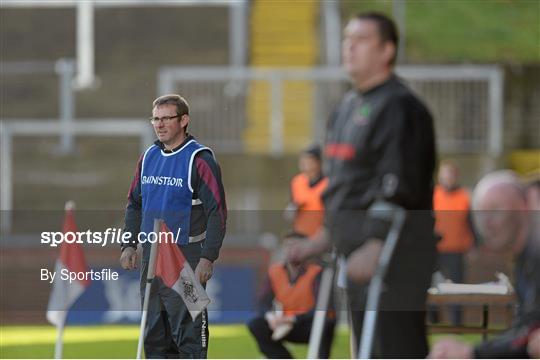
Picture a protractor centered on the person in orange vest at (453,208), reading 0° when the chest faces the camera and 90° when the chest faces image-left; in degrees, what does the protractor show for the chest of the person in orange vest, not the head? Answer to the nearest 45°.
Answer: approximately 0°

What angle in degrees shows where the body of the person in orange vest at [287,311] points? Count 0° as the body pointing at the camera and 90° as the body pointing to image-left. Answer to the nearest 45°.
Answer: approximately 0°

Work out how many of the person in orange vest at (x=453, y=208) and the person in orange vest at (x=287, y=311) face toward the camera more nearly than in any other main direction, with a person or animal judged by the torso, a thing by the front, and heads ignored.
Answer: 2

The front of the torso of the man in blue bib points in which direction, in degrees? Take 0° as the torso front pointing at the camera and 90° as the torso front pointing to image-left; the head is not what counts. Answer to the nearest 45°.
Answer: approximately 45°

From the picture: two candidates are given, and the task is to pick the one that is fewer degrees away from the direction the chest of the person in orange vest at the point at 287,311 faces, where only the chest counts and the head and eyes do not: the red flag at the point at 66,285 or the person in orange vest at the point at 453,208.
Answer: the red flag
